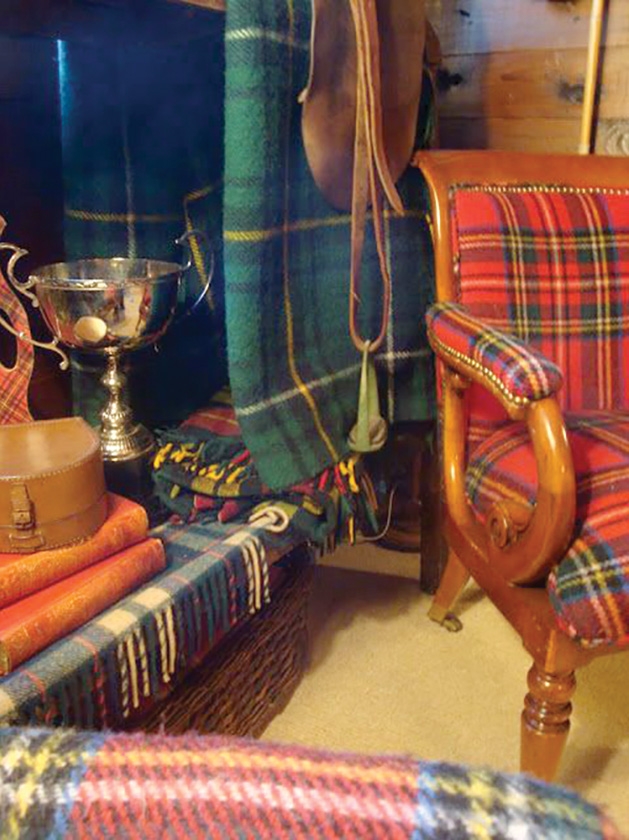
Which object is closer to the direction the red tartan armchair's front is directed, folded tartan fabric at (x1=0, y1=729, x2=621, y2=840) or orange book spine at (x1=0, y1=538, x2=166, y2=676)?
the folded tartan fabric

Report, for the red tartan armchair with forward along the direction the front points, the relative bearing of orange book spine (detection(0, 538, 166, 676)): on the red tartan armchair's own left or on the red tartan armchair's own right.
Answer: on the red tartan armchair's own right

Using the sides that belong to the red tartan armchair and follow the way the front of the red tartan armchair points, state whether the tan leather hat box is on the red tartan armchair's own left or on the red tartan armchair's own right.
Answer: on the red tartan armchair's own right

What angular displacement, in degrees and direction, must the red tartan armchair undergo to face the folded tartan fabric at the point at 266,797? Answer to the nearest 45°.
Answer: approximately 45° to its right
